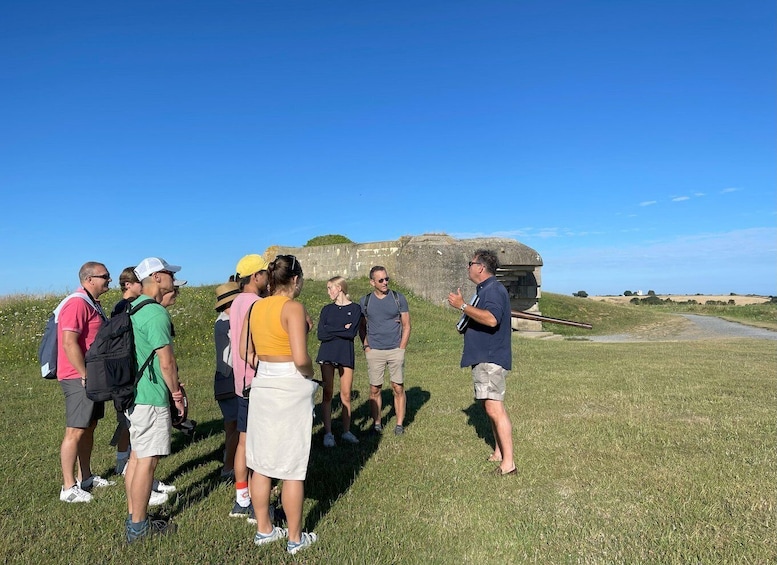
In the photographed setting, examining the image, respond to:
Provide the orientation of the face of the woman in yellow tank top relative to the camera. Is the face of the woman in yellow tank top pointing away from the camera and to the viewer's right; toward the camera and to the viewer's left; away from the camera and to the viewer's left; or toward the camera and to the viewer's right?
away from the camera and to the viewer's right

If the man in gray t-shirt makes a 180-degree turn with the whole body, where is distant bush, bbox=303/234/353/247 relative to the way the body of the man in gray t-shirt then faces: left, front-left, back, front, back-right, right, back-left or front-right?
front

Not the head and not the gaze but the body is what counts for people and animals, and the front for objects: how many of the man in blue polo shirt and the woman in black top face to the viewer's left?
1

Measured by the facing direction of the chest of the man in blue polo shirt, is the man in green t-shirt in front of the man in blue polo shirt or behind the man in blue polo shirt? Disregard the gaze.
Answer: in front

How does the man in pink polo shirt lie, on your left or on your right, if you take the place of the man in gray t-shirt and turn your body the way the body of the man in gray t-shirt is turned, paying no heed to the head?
on your right

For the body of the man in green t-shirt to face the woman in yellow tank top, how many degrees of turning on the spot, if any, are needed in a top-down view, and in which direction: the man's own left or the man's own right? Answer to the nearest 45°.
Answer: approximately 45° to the man's own right

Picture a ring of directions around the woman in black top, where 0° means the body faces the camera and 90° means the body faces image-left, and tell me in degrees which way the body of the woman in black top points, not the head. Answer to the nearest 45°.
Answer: approximately 0°

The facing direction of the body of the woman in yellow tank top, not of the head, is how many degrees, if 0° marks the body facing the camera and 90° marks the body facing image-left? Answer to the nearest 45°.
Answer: approximately 225°

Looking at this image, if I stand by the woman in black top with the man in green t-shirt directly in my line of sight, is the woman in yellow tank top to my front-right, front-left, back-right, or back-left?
front-left

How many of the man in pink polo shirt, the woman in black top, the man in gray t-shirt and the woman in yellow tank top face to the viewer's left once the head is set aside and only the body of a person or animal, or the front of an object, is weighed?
0

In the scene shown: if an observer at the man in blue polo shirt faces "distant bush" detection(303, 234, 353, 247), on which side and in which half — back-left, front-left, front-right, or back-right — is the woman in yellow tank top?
back-left

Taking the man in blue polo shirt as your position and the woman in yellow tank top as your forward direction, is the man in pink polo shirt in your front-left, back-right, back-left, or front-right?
front-right

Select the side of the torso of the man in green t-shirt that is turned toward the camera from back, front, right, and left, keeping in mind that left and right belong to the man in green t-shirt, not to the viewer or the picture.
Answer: right

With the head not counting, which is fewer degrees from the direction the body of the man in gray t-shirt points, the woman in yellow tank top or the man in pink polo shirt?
the woman in yellow tank top

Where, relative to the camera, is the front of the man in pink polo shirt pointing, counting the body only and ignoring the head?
to the viewer's right
